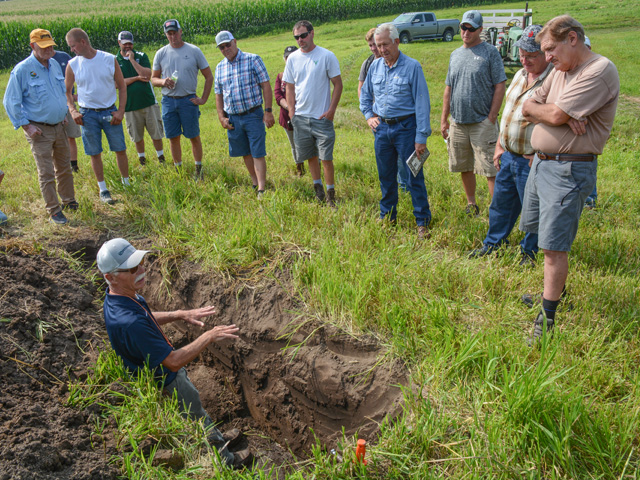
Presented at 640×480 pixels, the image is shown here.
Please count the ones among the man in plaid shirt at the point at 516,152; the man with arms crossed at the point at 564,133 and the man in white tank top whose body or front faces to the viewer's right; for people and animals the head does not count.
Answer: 0

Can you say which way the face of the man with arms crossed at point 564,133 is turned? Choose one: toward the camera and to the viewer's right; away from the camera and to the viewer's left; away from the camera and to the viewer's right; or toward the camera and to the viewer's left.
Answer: toward the camera and to the viewer's left

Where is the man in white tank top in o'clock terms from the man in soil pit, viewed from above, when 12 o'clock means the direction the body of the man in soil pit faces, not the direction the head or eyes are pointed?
The man in white tank top is roughly at 9 o'clock from the man in soil pit.

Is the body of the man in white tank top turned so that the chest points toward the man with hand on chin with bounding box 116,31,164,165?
no

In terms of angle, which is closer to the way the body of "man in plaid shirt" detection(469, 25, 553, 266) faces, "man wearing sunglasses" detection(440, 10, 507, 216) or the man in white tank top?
the man in white tank top

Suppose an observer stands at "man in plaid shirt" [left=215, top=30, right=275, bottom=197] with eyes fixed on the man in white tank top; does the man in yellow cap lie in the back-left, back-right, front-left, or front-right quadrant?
front-left

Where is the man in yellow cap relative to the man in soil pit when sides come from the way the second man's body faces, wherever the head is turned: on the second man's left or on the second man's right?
on the second man's left

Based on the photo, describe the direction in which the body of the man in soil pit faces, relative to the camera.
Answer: to the viewer's right

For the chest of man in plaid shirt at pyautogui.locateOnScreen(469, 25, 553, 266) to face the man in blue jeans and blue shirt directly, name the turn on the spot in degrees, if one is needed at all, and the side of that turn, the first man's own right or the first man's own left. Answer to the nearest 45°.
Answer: approximately 90° to the first man's own right

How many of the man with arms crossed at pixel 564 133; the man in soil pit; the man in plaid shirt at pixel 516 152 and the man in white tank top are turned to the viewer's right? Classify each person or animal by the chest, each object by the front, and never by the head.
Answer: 1

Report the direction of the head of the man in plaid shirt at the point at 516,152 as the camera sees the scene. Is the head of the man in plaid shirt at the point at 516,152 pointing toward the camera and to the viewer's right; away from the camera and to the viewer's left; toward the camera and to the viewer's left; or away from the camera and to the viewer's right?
toward the camera and to the viewer's left

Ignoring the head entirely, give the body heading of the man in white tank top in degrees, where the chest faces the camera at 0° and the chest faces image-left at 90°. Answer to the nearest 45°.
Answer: approximately 0°

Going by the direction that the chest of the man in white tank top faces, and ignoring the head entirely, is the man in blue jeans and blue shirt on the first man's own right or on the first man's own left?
on the first man's own left

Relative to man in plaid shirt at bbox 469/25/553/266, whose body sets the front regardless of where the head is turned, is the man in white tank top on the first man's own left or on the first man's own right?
on the first man's own right

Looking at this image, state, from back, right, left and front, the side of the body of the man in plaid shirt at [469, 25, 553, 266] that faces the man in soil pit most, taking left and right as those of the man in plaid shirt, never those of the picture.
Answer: front

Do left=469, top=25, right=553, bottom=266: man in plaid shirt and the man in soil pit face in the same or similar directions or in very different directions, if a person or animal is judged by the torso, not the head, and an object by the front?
very different directions

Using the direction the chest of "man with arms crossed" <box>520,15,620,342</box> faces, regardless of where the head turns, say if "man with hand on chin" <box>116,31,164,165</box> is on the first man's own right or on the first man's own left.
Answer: on the first man's own right
